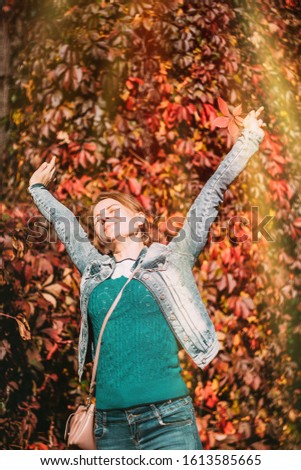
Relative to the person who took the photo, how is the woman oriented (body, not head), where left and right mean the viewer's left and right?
facing the viewer and to the left of the viewer
